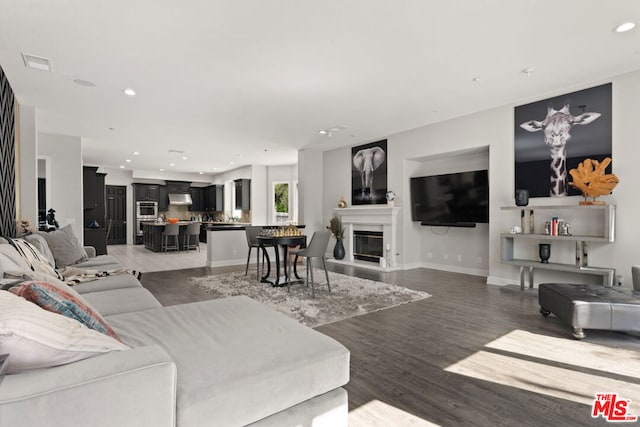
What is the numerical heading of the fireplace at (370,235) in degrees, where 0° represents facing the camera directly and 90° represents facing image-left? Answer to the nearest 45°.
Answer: approximately 45°

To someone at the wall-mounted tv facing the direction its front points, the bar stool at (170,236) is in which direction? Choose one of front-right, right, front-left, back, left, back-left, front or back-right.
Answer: front-right

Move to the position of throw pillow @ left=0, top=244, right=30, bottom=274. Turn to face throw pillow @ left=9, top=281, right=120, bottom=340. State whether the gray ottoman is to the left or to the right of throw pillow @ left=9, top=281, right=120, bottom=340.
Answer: left

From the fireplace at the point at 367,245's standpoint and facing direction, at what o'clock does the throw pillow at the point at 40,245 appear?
The throw pillow is roughly at 12 o'clock from the fireplace.

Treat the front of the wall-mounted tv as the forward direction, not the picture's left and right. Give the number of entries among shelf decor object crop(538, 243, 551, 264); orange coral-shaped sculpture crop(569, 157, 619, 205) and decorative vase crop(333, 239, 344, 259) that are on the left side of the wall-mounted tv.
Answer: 2

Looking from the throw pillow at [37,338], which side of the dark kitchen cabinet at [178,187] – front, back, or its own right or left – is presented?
front

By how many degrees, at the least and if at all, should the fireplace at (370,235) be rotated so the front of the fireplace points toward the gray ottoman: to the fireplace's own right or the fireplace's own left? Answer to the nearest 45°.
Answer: approximately 90° to the fireplace's own left

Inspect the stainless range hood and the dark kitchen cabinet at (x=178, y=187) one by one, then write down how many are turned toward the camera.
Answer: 2

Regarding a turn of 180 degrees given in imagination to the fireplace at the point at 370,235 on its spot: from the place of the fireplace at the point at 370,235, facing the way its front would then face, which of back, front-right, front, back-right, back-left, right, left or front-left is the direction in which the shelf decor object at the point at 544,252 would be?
right

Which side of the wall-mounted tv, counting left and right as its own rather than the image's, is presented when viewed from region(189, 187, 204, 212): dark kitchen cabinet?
right
